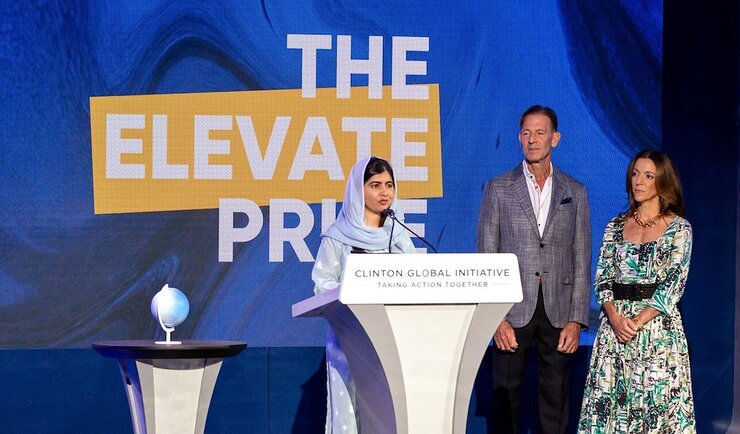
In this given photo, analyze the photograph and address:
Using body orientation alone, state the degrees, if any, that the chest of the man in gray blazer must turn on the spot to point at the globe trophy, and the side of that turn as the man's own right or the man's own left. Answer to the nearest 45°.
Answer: approximately 45° to the man's own right

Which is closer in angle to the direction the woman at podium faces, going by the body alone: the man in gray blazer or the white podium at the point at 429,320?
the white podium

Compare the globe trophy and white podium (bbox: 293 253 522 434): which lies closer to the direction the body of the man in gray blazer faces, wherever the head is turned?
the white podium

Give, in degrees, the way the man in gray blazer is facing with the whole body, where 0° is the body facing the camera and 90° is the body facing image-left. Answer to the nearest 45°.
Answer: approximately 0°

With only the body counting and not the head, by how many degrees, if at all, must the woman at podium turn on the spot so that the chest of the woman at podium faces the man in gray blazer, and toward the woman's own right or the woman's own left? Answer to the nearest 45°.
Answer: approximately 90° to the woman's own left

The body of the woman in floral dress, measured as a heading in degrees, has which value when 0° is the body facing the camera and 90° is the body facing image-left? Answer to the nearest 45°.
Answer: approximately 45°

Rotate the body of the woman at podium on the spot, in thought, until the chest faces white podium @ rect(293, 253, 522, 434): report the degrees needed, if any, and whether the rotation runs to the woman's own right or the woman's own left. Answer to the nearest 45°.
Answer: approximately 45° to the woman's own right

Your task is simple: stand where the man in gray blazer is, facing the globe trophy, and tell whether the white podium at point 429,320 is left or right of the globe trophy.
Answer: left

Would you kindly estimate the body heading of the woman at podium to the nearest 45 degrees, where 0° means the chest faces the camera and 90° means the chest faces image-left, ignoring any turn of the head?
approximately 315°
